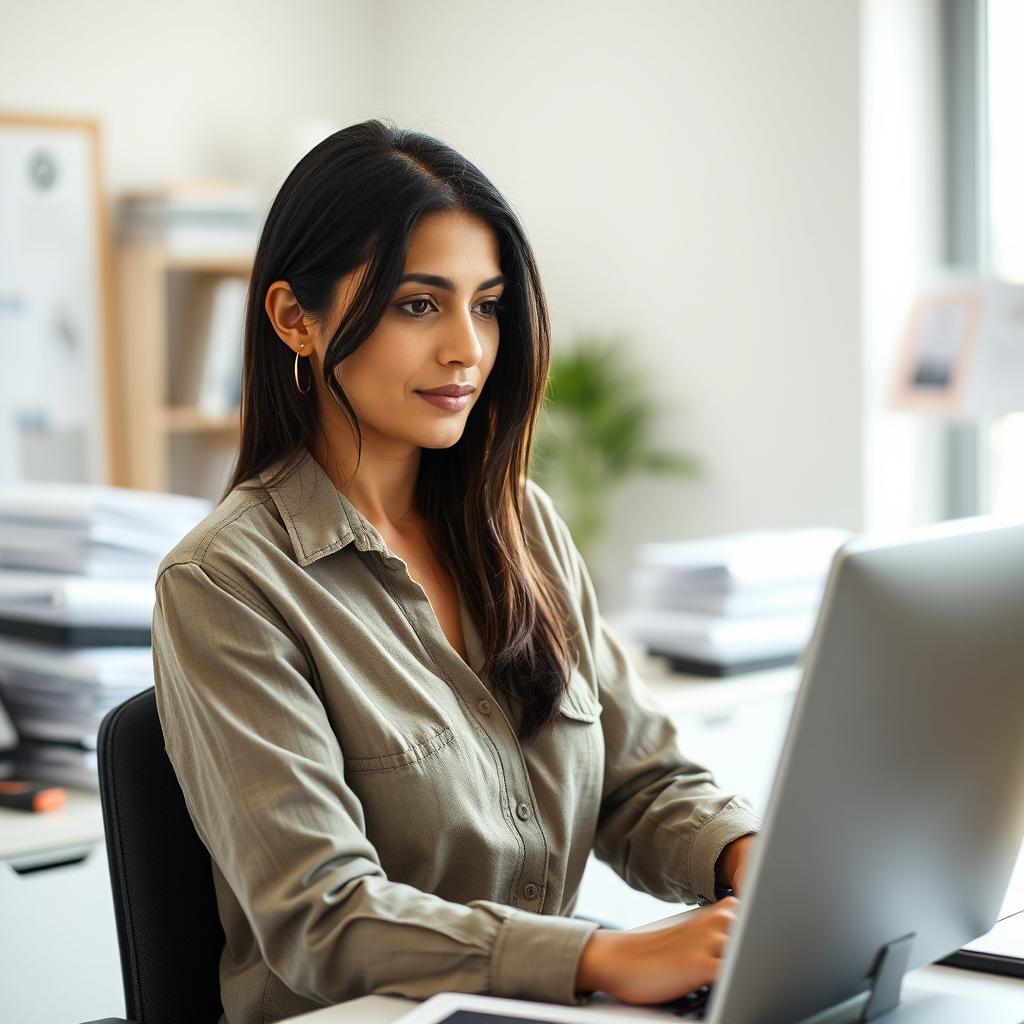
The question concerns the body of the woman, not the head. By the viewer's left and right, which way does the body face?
facing the viewer and to the right of the viewer

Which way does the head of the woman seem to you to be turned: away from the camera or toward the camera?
toward the camera

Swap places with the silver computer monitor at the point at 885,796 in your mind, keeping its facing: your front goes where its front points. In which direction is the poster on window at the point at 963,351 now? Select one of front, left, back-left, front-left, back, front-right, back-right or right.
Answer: front-right

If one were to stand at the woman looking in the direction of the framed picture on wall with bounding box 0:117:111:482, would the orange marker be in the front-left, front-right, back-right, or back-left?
front-left

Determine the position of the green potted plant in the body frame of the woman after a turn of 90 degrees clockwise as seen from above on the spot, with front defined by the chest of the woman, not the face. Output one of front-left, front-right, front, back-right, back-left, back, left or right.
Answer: back-right

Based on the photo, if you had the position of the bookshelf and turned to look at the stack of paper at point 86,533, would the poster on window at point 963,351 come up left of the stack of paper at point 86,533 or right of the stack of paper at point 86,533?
left

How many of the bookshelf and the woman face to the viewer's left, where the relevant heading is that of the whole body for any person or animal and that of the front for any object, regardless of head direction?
0

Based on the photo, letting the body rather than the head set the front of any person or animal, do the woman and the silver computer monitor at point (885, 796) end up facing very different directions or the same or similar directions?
very different directions

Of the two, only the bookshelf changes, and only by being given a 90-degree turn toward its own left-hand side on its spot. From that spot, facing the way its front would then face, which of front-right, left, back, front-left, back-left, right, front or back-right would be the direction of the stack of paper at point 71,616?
back-right

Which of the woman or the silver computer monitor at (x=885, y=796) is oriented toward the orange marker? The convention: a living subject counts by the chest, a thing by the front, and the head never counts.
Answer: the silver computer monitor

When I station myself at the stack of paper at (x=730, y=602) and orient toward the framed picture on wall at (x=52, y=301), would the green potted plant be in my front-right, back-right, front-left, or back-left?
front-right
